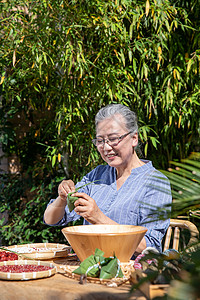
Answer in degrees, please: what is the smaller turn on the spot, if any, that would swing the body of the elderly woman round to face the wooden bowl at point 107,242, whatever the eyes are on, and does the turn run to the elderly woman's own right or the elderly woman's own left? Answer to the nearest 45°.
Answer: approximately 45° to the elderly woman's own left

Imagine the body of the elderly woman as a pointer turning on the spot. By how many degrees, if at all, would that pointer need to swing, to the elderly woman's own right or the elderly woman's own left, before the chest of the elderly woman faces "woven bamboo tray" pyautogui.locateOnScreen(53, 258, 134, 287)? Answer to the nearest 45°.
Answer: approximately 45° to the elderly woman's own left

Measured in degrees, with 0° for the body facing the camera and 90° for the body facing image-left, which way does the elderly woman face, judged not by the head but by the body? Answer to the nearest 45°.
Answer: approximately 45°
